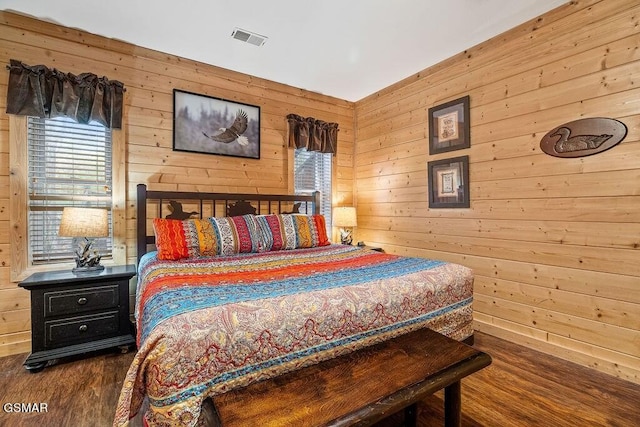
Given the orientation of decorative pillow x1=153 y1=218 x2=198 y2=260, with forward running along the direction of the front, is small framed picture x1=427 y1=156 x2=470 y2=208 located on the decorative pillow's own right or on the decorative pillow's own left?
on the decorative pillow's own left

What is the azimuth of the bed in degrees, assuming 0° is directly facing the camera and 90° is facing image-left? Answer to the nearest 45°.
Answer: approximately 315°

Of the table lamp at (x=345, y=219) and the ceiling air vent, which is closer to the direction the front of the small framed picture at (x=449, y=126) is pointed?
the ceiling air vent

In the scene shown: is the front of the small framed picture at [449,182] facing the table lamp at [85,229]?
yes

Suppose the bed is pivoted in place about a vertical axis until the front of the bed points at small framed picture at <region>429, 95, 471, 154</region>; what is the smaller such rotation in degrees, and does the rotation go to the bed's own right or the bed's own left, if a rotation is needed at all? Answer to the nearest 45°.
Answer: approximately 90° to the bed's own left

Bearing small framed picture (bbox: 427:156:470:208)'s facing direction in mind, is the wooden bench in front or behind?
in front

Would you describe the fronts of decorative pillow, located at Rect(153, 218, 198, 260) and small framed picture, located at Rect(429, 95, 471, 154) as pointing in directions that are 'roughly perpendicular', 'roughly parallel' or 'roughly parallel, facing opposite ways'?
roughly perpendicular

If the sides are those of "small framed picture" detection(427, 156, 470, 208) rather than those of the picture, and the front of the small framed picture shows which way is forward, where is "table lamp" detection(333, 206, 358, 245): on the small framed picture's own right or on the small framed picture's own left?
on the small framed picture's own right

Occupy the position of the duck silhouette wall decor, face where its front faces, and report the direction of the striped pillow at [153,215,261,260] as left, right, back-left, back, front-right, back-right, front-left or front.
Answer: front-right
